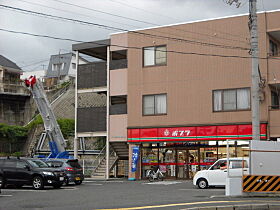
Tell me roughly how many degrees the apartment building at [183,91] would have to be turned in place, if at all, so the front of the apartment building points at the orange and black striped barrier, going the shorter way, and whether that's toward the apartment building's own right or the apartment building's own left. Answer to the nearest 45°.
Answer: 0° — it already faces it

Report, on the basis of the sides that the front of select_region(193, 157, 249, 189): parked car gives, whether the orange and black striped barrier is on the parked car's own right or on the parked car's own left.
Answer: on the parked car's own left

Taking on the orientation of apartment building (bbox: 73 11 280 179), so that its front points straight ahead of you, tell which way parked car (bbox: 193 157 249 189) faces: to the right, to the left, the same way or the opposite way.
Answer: to the right

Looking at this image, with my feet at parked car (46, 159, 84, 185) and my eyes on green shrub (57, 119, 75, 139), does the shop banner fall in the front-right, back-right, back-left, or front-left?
front-right

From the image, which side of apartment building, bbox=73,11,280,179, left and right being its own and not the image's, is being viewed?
front

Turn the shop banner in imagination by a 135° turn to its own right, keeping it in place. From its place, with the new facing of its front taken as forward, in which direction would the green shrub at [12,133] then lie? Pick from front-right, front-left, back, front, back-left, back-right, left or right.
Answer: front

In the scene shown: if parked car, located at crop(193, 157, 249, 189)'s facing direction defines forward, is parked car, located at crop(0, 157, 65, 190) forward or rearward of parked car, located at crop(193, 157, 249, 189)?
forward

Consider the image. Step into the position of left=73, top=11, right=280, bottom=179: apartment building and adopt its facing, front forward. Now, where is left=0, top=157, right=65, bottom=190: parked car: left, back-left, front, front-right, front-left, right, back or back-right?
front-right

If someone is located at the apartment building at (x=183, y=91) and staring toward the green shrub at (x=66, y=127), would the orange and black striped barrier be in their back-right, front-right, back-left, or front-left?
back-left

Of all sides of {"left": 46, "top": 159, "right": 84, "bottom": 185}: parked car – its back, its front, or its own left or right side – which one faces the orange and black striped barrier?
back

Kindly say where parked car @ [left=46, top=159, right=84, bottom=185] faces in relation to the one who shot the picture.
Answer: facing away from the viewer and to the left of the viewer

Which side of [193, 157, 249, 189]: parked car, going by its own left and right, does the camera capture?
left

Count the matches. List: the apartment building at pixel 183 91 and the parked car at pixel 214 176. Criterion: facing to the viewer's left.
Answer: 1

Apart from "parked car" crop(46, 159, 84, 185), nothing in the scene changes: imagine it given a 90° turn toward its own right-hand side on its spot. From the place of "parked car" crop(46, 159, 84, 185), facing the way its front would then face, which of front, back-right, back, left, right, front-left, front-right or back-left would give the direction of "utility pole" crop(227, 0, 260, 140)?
right
